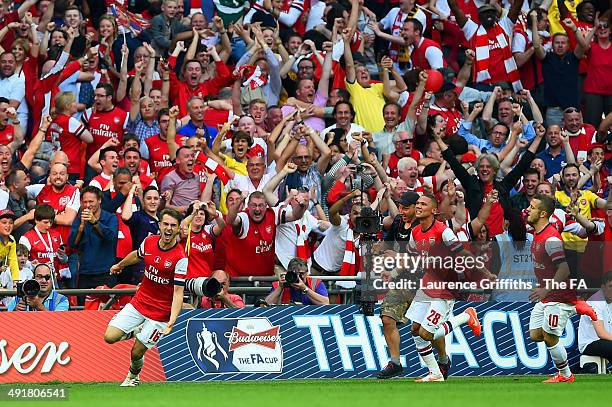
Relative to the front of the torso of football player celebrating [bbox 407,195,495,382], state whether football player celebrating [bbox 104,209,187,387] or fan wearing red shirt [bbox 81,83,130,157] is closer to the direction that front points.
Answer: the football player celebrating

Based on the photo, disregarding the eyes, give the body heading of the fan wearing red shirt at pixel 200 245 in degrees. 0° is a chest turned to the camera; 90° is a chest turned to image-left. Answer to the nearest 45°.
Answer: approximately 0°

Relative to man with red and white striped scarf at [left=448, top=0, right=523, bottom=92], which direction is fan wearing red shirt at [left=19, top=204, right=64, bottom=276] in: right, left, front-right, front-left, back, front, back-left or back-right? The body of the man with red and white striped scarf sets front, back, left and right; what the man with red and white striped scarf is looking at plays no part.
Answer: front-right

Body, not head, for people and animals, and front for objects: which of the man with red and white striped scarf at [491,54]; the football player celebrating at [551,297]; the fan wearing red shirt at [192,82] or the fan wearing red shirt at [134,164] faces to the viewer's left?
the football player celebrating

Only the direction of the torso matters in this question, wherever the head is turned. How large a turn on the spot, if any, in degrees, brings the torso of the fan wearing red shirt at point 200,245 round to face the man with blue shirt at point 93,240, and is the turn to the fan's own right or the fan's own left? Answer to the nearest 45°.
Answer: approximately 90° to the fan's own right

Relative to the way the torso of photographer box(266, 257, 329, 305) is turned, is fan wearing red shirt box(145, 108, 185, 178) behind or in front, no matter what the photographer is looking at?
behind

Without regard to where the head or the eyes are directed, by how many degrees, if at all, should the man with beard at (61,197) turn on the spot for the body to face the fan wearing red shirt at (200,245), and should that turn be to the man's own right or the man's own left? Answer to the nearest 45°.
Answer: approximately 45° to the man's own left

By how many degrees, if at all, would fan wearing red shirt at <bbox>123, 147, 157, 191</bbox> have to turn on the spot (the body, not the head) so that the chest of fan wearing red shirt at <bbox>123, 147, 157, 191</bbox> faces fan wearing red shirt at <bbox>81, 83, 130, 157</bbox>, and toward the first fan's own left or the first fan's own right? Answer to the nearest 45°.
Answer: approximately 180°

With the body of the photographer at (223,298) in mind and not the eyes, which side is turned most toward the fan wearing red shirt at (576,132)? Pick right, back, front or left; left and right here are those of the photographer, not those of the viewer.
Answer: back
